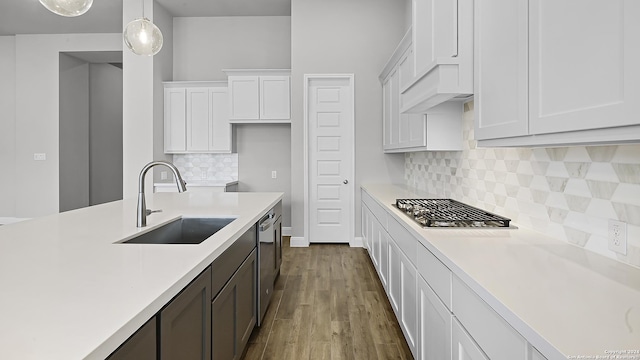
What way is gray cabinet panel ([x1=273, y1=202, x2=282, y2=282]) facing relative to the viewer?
to the viewer's right

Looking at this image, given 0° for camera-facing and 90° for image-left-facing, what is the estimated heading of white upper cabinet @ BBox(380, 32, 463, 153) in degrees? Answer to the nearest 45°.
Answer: approximately 90°

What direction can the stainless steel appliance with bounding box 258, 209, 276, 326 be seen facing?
to the viewer's right

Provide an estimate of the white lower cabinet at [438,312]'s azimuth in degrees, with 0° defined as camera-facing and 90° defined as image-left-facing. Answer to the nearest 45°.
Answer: approximately 90°

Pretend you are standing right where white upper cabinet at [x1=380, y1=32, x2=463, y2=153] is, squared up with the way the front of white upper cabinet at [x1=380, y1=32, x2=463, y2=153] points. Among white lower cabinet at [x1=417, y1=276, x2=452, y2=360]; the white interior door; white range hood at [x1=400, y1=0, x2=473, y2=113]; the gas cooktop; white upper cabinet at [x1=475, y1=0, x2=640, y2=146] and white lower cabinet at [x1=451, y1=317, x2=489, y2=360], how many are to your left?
5

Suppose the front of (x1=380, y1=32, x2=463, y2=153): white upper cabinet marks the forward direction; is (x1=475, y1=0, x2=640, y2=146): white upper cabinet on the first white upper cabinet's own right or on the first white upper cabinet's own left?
on the first white upper cabinet's own left

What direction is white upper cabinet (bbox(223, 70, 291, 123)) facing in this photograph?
toward the camera

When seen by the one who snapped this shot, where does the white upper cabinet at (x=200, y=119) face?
facing the viewer

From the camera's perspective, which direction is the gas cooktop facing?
to the viewer's left

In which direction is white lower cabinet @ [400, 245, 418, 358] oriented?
to the viewer's left

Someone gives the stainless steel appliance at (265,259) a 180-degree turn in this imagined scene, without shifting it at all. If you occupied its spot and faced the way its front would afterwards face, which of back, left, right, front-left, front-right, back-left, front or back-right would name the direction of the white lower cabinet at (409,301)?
back-left

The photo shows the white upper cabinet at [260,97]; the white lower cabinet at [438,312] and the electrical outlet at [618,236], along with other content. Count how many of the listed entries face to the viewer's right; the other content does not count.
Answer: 0
